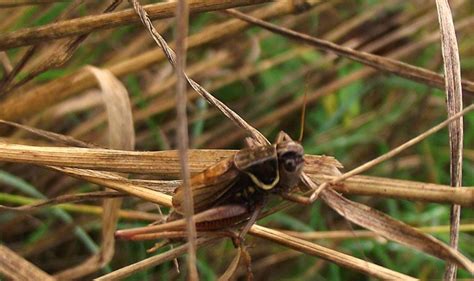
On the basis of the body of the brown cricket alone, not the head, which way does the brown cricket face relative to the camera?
to the viewer's right

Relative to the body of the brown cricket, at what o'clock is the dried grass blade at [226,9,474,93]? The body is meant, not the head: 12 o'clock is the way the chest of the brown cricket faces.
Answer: The dried grass blade is roughly at 11 o'clock from the brown cricket.
